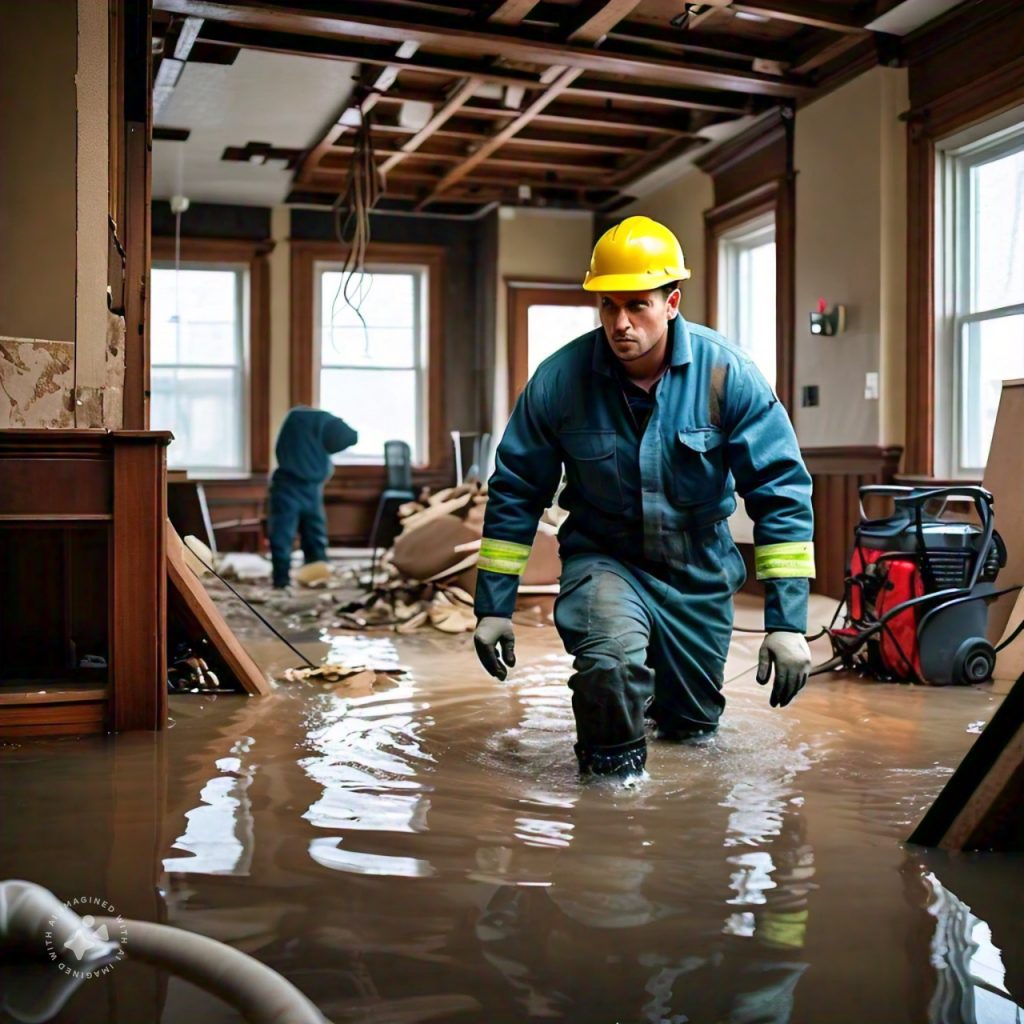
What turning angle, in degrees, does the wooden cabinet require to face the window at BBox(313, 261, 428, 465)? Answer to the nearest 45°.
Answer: approximately 180°

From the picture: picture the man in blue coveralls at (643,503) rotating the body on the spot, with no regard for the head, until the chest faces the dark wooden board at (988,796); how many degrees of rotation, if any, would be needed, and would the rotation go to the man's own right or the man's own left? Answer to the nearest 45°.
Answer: approximately 45° to the man's own left

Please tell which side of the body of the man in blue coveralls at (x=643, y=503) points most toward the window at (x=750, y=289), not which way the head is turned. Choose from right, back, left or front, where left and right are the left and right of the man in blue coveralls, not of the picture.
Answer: back

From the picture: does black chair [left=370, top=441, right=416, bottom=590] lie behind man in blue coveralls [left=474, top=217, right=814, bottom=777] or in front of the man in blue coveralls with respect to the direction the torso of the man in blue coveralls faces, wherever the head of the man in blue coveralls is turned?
behind

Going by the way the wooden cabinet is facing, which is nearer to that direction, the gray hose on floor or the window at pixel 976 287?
the gray hose on floor

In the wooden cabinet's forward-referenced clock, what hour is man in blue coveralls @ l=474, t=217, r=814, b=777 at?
The man in blue coveralls is roughly at 10 o'clock from the wooden cabinet.

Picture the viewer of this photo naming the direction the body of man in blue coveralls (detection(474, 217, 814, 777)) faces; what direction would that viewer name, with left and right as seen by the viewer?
facing the viewer

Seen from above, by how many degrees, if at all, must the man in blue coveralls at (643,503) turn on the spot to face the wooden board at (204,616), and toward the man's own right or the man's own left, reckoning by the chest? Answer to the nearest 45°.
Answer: approximately 135° to the man's own right

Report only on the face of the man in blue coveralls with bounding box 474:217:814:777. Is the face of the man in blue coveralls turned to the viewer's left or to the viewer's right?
to the viewer's left

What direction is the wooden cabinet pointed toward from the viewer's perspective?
toward the camera

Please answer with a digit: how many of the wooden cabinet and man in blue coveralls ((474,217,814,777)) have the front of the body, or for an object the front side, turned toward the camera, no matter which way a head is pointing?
2

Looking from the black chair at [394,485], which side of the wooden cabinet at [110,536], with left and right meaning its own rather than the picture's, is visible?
back
